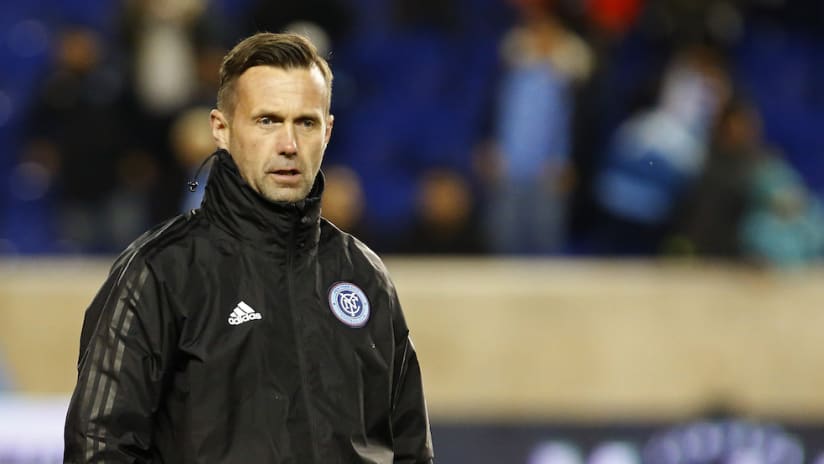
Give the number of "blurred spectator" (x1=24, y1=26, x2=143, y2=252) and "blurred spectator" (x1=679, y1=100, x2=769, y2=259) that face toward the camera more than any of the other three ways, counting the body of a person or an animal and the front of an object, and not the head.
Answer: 2

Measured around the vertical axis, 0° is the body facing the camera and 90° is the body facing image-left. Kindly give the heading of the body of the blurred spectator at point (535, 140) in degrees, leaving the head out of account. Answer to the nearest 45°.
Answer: approximately 0°

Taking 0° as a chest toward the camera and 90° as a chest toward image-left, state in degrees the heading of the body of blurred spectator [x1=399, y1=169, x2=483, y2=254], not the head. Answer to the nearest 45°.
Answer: approximately 0°

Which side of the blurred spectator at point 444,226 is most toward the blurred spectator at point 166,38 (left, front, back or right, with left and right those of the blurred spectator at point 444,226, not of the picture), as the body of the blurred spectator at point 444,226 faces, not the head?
right

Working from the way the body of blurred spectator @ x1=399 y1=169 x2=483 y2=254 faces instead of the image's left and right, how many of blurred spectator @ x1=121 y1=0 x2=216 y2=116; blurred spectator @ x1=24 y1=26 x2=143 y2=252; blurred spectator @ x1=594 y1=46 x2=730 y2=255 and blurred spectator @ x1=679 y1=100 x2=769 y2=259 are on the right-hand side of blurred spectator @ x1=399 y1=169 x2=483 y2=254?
2

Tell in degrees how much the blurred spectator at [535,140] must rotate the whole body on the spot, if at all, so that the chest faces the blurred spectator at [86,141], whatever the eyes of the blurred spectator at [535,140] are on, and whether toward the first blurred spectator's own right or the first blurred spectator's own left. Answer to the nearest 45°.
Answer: approximately 90° to the first blurred spectator's own right
